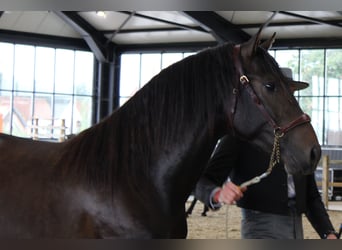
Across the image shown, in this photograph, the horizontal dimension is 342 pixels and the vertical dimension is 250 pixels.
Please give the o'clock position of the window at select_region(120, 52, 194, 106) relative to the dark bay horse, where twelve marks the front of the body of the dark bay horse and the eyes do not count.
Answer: The window is roughly at 9 o'clock from the dark bay horse.

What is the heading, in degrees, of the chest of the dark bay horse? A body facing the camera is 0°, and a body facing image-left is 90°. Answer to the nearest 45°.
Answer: approximately 270°
